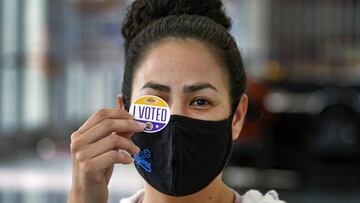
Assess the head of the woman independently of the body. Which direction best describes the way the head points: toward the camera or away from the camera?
toward the camera

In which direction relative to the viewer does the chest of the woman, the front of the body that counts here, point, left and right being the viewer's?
facing the viewer
